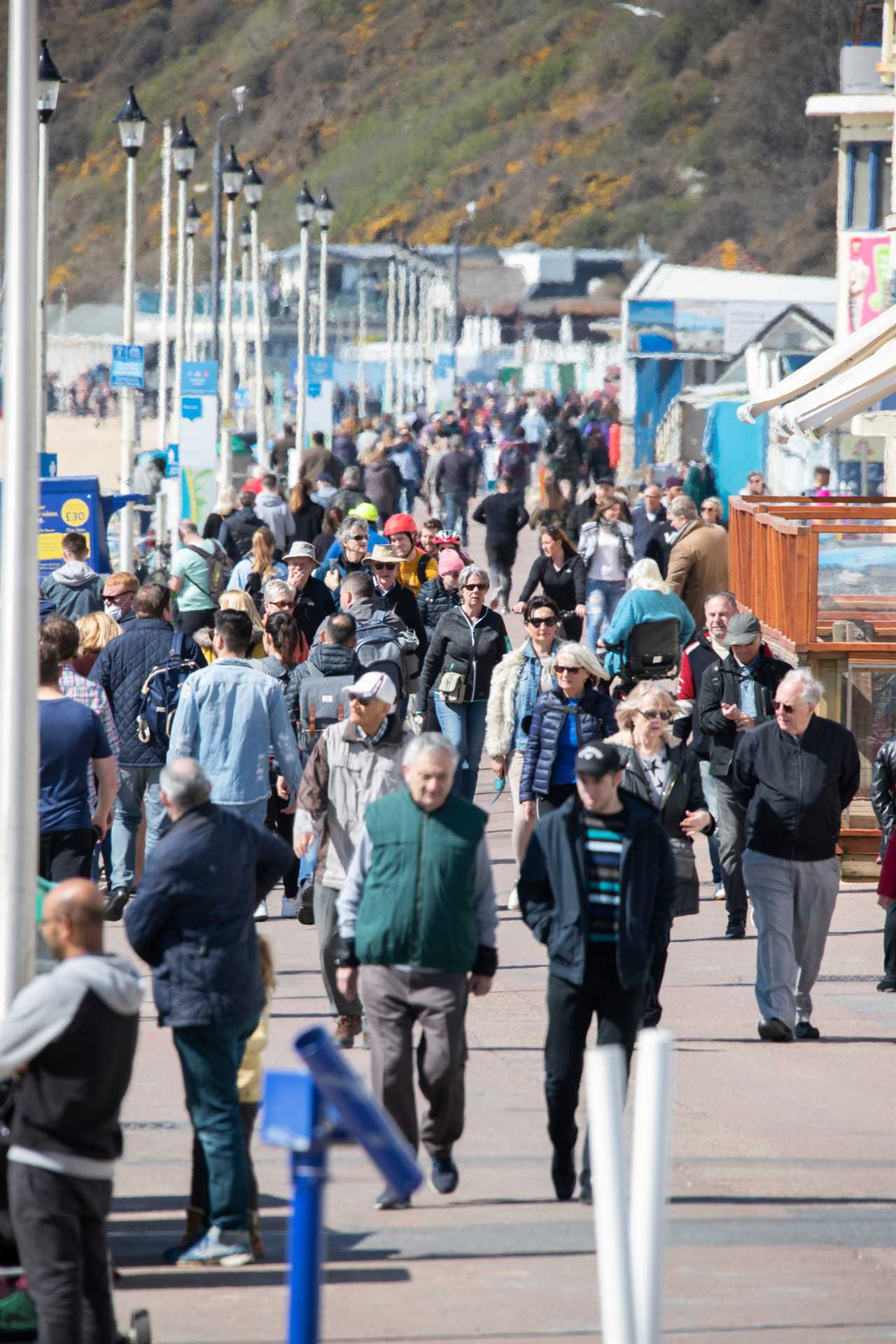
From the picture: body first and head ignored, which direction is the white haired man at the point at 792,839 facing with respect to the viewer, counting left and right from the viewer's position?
facing the viewer

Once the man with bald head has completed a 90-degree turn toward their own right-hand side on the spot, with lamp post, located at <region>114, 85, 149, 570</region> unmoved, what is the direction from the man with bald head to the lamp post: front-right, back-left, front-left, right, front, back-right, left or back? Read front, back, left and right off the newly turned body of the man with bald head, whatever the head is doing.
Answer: front-left

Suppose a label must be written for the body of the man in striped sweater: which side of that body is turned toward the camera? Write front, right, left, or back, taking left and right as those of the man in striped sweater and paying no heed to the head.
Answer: front

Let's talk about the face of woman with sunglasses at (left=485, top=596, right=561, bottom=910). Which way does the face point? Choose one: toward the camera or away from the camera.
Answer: toward the camera

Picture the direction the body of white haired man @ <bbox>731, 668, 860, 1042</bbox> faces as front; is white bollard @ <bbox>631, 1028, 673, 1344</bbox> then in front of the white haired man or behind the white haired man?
in front

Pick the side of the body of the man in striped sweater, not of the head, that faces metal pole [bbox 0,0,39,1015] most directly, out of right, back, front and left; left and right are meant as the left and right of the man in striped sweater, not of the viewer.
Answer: right

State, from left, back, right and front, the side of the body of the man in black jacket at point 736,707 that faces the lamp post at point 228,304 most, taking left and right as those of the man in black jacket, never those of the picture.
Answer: back

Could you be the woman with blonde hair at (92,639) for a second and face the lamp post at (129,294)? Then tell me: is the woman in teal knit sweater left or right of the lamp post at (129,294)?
right

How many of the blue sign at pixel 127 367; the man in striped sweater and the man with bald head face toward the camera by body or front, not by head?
2

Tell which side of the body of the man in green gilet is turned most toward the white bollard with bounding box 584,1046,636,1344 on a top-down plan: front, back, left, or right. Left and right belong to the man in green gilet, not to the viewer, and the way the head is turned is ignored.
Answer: front

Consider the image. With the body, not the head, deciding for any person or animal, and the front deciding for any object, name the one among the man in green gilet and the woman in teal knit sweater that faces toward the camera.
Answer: the man in green gilet

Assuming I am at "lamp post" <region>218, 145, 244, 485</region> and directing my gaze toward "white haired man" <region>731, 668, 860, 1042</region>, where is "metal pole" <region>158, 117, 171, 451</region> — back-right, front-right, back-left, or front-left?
back-right

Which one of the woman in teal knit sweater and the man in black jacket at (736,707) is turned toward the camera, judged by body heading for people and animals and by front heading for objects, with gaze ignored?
the man in black jacket

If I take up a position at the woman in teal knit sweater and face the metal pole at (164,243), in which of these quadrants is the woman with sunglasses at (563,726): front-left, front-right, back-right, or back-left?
back-left

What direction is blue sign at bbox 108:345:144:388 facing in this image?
toward the camera

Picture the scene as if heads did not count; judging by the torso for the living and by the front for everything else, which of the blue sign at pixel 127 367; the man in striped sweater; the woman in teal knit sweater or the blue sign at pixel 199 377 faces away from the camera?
the woman in teal knit sweater

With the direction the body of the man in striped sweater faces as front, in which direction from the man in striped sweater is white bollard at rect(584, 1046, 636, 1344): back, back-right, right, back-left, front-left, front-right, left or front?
front

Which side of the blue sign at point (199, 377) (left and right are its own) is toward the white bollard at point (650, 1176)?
front
